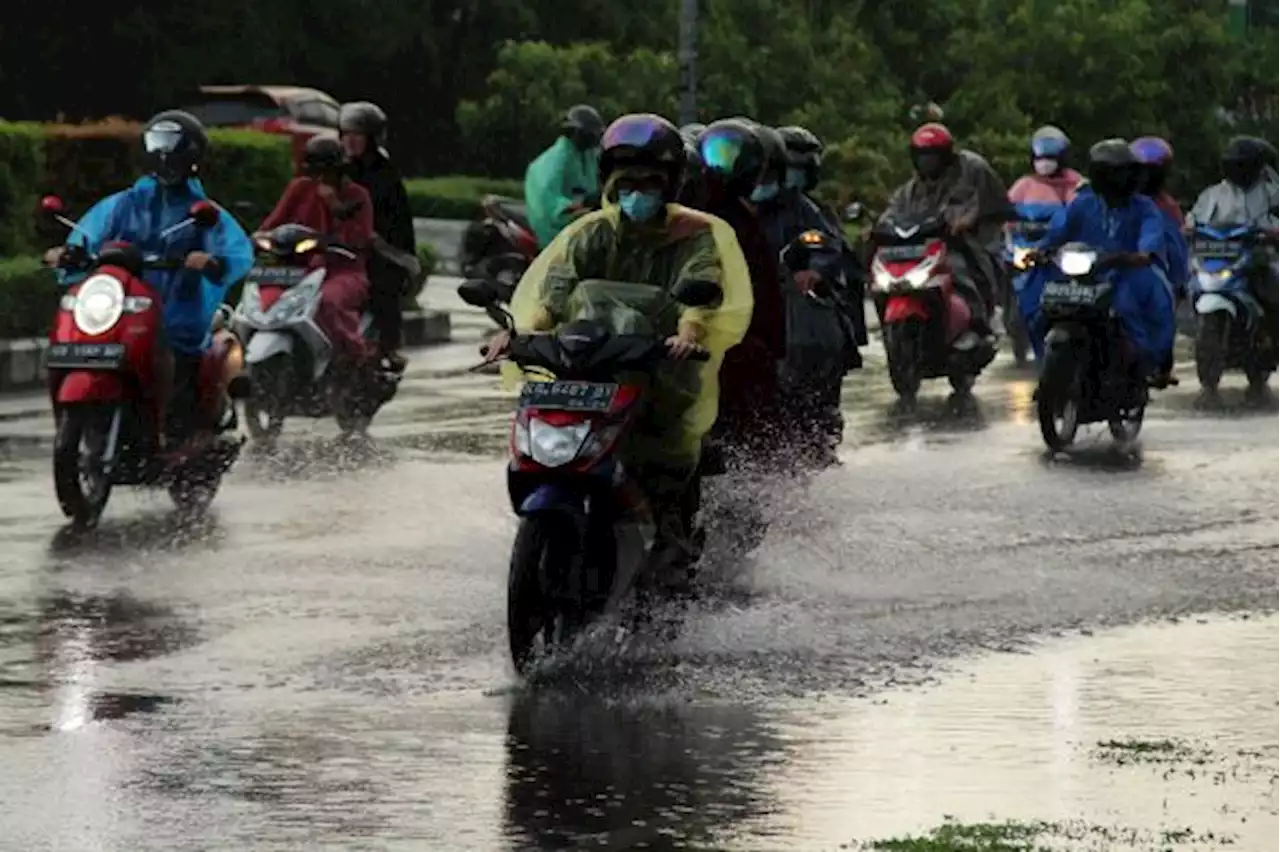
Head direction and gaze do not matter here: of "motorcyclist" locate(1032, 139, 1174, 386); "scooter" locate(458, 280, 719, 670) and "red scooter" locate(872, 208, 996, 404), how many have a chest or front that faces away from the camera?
0

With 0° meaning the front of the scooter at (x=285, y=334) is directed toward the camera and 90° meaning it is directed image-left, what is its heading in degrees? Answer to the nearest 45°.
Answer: approximately 45°

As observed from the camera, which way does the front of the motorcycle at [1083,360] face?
facing the viewer and to the left of the viewer

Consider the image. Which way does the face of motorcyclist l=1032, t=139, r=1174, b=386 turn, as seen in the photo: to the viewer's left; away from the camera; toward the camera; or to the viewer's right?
toward the camera

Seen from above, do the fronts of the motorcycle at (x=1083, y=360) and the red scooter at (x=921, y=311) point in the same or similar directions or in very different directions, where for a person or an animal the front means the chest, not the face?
same or similar directions

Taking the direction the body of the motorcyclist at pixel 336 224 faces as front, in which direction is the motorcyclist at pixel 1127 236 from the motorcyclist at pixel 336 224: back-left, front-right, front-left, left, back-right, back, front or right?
back-left

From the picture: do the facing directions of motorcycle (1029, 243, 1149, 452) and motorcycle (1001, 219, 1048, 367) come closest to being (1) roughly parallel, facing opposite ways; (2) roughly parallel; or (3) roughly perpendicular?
roughly parallel

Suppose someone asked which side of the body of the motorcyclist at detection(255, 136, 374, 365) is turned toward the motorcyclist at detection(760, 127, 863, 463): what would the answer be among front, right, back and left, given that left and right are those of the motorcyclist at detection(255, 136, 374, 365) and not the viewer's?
left

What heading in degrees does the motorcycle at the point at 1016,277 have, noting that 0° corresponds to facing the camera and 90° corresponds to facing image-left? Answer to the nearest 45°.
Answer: approximately 45°

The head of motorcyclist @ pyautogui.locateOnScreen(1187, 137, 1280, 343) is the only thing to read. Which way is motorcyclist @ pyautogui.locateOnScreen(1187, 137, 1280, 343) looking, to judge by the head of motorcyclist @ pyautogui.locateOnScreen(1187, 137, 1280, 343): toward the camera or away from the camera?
toward the camera

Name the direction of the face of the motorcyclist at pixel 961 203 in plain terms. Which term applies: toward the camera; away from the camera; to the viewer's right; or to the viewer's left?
toward the camera

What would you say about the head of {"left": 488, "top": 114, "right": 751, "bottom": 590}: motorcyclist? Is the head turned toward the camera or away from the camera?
toward the camera

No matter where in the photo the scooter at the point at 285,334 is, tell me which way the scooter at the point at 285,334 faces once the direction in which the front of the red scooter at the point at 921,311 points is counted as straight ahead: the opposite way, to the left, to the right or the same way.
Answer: the same way

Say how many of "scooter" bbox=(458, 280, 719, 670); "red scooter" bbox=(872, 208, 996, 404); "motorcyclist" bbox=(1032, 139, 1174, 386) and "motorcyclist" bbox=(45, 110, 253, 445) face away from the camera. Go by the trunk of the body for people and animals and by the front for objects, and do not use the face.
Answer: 0

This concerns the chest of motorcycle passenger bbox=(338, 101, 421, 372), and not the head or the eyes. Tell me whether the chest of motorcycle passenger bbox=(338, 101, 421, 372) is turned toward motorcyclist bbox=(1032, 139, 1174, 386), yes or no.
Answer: no
